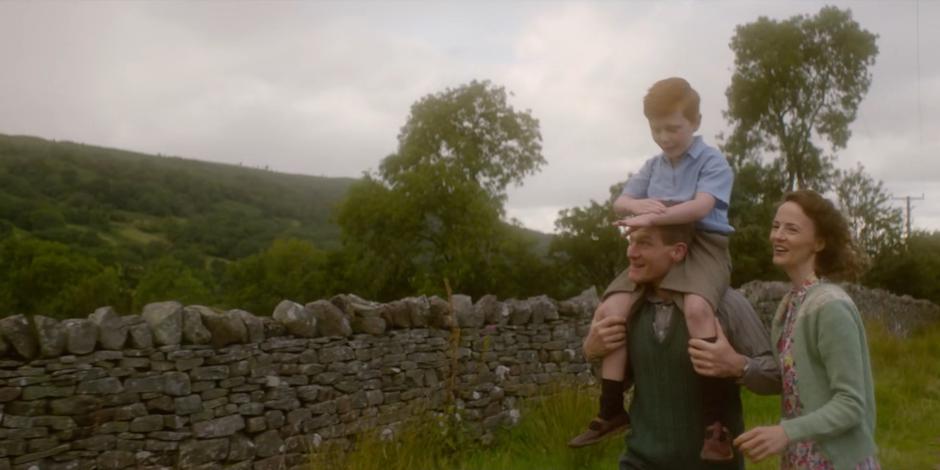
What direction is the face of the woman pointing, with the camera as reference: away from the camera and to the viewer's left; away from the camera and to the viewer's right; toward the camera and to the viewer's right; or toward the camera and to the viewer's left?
toward the camera and to the viewer's left

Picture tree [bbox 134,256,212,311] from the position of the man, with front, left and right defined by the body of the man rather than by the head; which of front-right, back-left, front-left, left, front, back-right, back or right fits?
right

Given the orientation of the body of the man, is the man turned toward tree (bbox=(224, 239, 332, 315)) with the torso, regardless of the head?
no

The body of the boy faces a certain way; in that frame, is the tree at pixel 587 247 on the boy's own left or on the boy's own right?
on the boy's own right

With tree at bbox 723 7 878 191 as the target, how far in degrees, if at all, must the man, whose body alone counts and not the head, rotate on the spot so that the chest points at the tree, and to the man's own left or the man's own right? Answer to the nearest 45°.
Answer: approximately 135° to the man's own right

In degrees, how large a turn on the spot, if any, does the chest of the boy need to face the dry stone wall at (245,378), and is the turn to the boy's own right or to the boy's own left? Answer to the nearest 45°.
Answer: approximately 90° to the boy's own right

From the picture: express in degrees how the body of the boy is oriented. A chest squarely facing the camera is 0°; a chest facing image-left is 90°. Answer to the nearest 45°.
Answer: approximately 45°

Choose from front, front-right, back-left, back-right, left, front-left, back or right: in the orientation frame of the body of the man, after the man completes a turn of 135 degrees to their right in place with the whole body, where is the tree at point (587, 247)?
front

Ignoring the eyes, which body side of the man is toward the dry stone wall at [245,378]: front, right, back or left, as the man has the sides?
right

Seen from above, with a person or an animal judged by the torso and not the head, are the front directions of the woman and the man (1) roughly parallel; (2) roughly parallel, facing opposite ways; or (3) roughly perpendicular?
roughly parallel

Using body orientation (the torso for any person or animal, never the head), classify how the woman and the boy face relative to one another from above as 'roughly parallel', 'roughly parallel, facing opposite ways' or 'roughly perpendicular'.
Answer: roughly parallel

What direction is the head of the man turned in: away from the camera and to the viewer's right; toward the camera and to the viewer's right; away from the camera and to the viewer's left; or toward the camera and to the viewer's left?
toward the camera and to the viewer's left

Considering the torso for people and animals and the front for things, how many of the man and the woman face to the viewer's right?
0

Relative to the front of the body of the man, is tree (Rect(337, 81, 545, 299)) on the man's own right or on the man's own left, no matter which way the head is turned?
on the man's own right

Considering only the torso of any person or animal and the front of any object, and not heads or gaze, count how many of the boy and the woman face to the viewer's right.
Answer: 0

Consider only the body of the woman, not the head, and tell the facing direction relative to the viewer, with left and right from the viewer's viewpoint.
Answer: facing the viewer and to the left of the viewer

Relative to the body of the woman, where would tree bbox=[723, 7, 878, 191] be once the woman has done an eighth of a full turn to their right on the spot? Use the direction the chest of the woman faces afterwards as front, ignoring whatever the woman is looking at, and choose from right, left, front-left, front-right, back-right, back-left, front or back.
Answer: right

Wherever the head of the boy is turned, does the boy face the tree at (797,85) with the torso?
no
